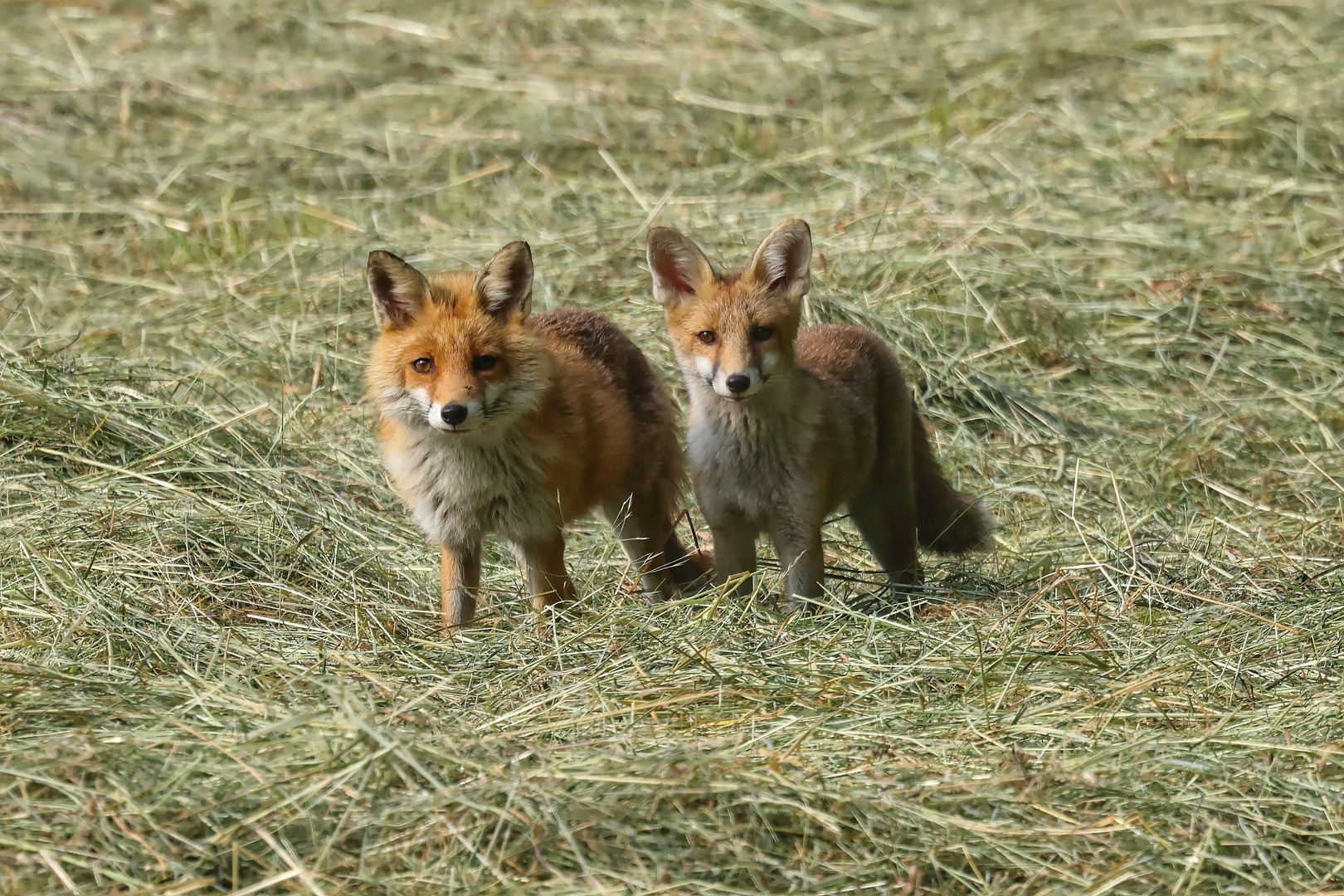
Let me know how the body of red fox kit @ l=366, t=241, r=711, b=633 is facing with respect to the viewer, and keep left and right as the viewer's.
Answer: facing the viewer and to the left of the viewer

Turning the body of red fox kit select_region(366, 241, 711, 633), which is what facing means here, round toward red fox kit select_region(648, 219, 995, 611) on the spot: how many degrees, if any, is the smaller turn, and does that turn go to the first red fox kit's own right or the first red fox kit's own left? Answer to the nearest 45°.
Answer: approximately 135° to the first red fox kit's own left

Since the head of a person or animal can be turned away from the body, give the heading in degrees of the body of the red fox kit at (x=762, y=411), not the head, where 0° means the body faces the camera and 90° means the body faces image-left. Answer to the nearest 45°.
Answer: approximately 45°

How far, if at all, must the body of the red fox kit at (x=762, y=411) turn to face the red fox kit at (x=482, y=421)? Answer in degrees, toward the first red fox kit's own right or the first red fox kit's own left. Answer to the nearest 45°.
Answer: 0° — it already faces it

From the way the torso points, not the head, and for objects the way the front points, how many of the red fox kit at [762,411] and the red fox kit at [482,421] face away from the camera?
0
